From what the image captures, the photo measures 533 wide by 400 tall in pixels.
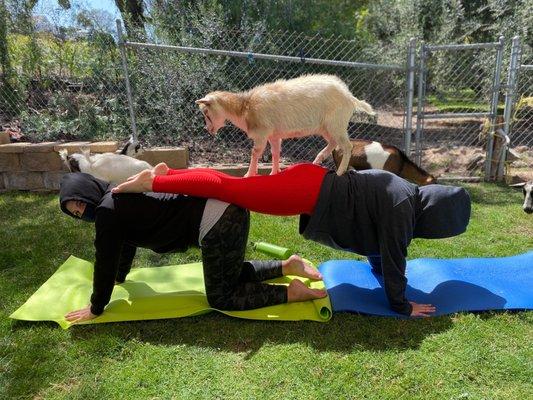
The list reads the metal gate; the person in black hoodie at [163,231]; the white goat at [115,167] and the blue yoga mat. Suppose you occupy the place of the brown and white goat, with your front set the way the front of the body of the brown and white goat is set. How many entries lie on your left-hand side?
1

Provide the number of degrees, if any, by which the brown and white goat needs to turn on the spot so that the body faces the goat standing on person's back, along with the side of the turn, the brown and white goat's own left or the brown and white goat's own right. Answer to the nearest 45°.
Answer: approximately 90° to the brown and white goat's own right

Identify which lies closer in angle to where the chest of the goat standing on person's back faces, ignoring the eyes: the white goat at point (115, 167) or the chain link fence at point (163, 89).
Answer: the white goat

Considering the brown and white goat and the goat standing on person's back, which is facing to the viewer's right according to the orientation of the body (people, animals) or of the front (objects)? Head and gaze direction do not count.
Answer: the brown and white goat

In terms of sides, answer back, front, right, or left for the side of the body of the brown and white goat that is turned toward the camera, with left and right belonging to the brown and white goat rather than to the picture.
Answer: right

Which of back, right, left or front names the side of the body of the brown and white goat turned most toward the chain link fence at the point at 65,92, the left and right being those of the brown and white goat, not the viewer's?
back

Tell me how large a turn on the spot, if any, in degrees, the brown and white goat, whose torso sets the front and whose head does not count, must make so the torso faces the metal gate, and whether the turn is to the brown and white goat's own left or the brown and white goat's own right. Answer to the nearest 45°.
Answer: approximately 90° to the brown and white goat's own left

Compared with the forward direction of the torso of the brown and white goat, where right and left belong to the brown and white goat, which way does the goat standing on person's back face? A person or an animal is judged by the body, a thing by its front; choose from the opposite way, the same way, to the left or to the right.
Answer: the opposite way

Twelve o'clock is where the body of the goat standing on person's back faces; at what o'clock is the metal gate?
The metal gate is roughly at 4 o'clock from the goat standing on person's back.

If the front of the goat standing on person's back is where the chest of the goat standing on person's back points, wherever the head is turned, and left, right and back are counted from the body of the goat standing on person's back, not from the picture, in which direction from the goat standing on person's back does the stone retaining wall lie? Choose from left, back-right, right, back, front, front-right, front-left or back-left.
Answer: front-right

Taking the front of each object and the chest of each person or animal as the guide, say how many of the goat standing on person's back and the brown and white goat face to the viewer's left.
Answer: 1

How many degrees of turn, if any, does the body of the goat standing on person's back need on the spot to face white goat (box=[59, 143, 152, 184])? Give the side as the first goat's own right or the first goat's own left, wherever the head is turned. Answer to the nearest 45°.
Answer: approximately 45° to the first goat's own right

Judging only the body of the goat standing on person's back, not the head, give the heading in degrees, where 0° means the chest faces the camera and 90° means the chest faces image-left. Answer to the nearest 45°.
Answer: approximately 90°
